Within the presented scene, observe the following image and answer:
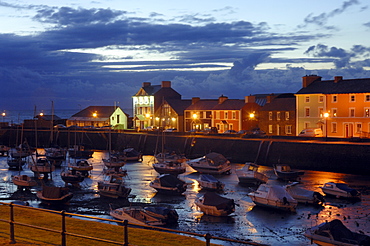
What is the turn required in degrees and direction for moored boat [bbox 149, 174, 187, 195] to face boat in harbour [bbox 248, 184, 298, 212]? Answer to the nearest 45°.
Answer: approximately 135° to its left

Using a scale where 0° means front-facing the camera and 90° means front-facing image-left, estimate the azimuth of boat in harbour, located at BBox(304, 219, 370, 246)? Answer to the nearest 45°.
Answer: approximately 90°

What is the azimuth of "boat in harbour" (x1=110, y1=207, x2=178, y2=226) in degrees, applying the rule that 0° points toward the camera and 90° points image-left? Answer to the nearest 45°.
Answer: approximately 90°

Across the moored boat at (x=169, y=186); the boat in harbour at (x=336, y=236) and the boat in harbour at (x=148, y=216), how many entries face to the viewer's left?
3

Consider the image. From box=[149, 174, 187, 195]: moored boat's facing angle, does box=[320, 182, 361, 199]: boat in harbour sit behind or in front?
behind

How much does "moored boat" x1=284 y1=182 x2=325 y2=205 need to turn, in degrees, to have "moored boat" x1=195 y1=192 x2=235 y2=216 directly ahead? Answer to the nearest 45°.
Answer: approximately 90° to its left

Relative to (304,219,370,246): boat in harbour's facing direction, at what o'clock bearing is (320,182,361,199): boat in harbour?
(320,182,361,199): boat in harbour is roughly at 3 o'clock from (304,219,370,246): boat in harbour.

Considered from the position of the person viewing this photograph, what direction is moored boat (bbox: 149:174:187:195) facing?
facing to the left of the viewer

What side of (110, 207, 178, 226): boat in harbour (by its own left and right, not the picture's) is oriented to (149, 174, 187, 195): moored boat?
right

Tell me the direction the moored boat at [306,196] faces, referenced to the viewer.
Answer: facing away from the viewer and to the left of the viewer

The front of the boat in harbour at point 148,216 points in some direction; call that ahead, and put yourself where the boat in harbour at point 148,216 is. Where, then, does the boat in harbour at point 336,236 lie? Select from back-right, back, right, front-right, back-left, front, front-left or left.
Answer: back-left
